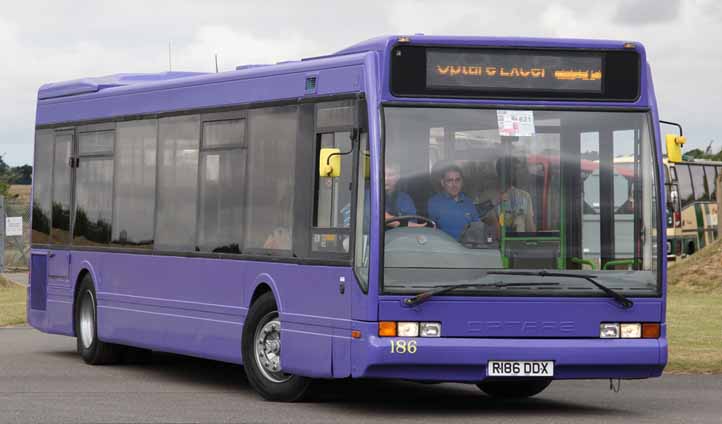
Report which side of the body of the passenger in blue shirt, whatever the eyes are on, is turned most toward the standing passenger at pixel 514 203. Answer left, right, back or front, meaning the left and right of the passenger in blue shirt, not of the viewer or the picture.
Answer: left

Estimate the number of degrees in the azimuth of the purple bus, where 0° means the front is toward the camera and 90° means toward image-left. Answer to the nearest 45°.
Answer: approximately 315°

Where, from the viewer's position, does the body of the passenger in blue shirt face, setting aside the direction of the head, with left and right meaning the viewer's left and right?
facing the viewer

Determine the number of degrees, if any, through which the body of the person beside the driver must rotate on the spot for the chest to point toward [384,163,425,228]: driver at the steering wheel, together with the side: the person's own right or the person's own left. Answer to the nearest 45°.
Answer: approximately 90° to the person's own right
